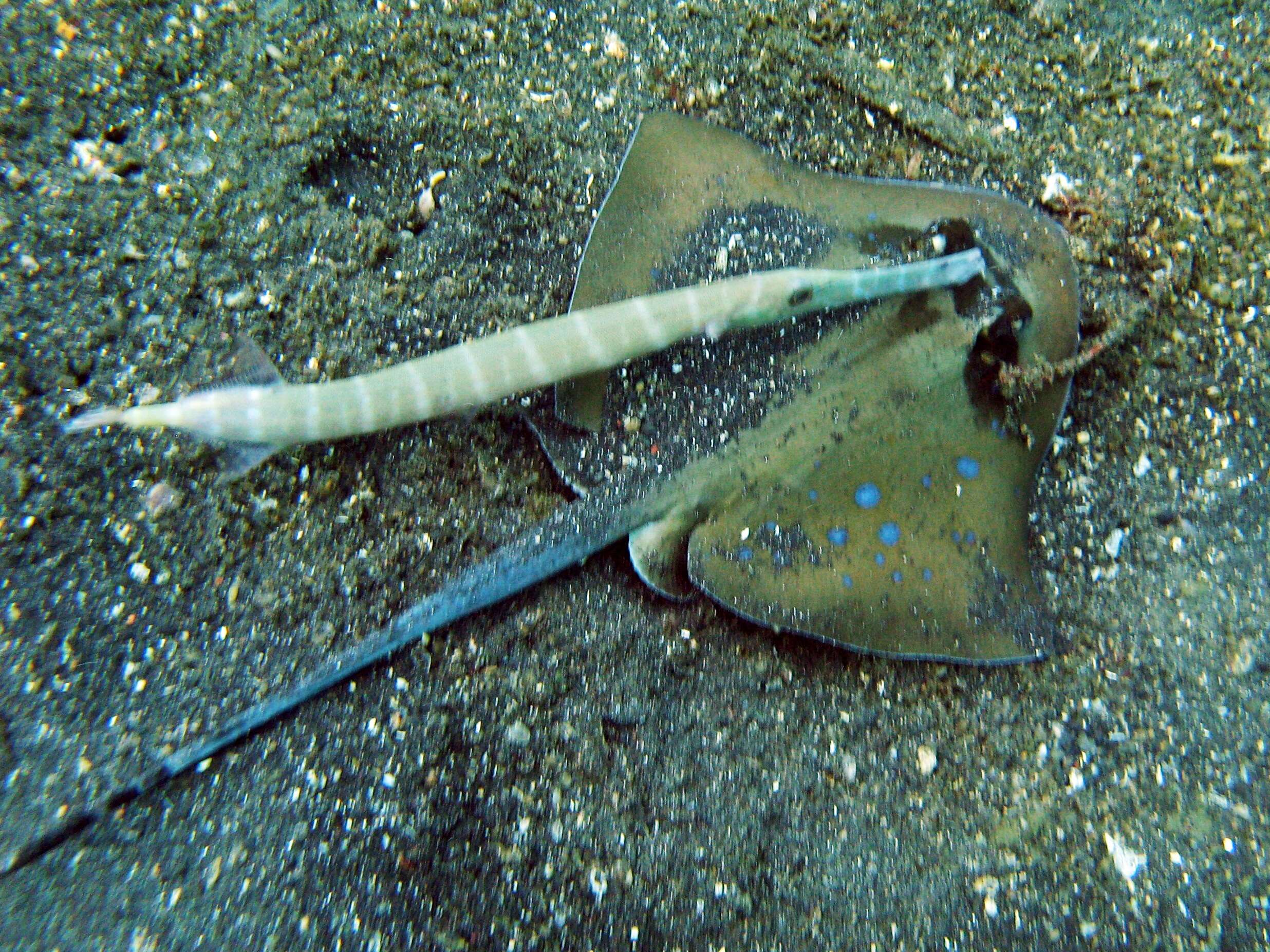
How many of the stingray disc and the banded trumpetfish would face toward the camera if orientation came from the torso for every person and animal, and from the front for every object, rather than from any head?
0

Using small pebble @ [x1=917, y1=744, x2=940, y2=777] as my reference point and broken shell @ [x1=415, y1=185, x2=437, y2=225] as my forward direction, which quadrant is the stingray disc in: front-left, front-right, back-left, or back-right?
front-right

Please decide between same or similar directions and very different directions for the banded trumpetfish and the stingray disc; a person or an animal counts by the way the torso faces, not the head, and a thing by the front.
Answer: same or similar directions

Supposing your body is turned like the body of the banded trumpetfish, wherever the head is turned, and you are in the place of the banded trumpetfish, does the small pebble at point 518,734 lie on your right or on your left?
on your right

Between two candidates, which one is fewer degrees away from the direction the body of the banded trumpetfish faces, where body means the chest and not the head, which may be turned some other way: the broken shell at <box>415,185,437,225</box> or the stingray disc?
the stingray disc

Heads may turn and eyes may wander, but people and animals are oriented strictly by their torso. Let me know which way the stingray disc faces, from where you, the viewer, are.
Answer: facing away from the viewer and to the right of the viewer

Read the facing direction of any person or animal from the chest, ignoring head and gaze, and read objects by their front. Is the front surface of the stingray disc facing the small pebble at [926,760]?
no

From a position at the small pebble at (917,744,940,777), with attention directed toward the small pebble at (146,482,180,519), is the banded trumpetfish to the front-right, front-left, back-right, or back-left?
front-right

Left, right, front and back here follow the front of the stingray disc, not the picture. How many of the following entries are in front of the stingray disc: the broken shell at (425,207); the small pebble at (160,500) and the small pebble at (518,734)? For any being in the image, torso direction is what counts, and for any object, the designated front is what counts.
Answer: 0

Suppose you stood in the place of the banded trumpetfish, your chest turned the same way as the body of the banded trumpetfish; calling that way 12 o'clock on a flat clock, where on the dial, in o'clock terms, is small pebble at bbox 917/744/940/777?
The small pebble is roughly at 1 o'clock from the banded trumpetfish.

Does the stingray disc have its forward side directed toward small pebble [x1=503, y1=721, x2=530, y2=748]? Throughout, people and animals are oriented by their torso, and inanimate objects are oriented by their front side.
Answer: no

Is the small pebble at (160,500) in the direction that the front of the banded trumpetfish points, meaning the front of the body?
no

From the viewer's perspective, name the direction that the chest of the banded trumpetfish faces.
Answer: to the viewer's right

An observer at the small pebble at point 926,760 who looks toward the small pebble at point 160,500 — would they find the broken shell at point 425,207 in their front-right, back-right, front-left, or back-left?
front-right

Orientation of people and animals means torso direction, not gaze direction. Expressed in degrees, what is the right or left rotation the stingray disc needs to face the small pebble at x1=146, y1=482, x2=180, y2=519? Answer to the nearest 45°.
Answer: approximately 180°

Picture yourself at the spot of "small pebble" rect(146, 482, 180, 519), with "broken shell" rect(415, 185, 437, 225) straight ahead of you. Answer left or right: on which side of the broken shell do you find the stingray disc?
right

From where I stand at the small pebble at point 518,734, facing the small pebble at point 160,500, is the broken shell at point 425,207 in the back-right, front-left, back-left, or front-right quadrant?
front-right
